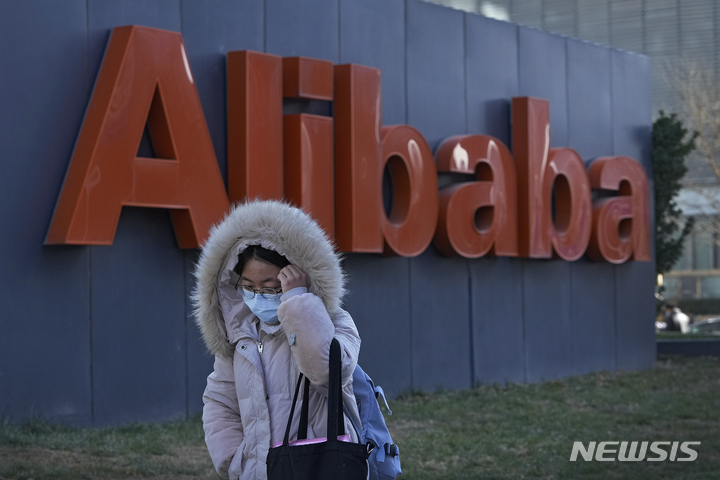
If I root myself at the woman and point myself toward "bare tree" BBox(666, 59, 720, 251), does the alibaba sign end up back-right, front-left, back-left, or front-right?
front-left

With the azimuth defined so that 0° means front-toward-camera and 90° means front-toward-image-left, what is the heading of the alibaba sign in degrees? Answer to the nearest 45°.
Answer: approximately 315°

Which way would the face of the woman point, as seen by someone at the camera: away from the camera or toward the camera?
toward the camera

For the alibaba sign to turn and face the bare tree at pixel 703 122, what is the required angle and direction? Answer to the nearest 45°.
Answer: approximately 90° to its left

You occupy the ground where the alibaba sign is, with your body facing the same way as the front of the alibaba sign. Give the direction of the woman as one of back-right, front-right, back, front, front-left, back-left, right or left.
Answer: front-right

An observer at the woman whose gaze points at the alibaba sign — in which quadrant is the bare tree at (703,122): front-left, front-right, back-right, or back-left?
front-right

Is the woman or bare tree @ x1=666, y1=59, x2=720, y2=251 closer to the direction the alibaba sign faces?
the woman
